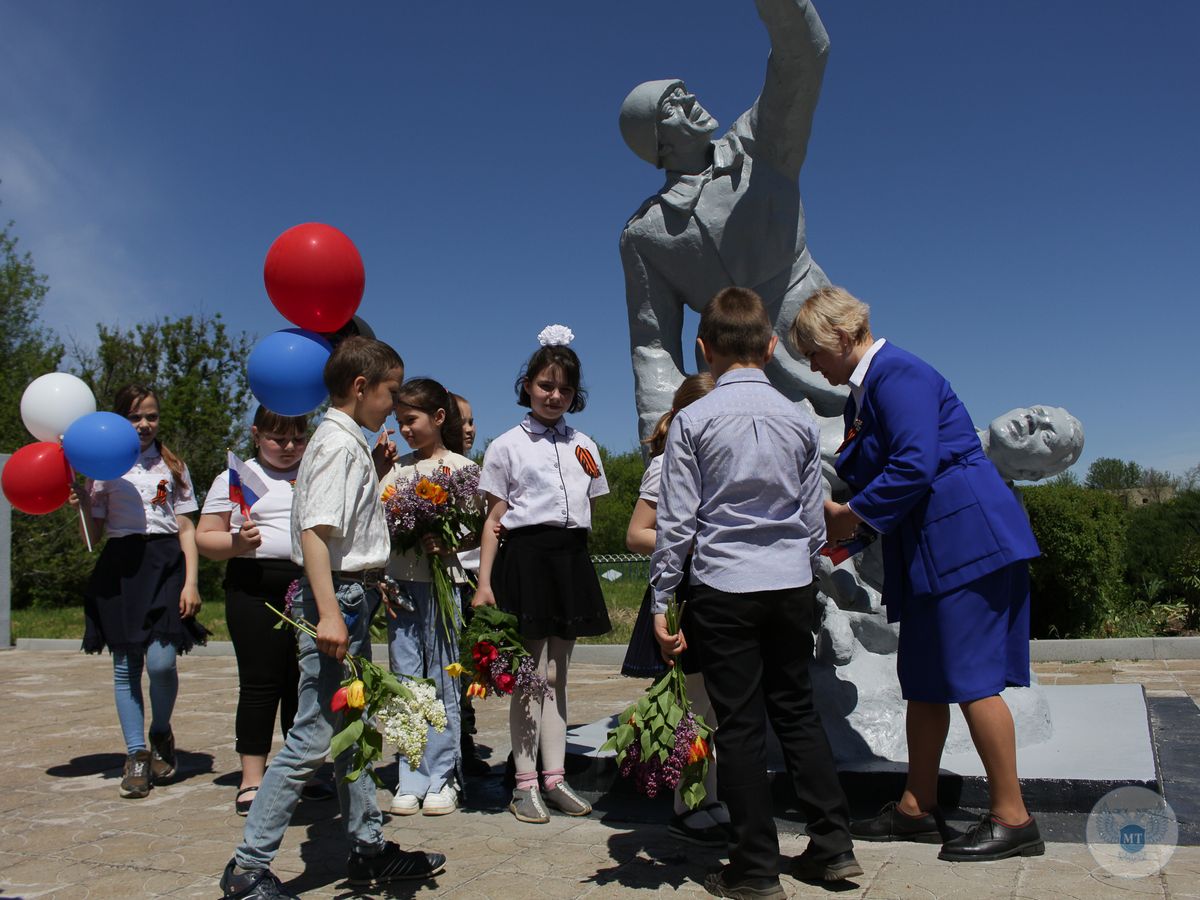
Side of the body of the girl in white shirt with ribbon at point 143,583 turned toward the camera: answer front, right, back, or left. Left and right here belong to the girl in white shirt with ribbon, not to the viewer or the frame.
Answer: front

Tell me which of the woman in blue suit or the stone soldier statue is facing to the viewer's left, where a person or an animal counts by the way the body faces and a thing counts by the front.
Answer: the woman in blue suit

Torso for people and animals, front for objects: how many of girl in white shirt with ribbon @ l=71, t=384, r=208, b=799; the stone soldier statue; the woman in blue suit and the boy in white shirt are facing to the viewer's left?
1

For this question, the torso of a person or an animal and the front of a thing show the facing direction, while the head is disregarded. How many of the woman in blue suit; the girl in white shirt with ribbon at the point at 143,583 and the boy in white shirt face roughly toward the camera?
1

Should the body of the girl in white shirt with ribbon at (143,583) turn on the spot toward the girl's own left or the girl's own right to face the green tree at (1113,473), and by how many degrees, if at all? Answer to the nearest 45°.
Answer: approximately 135° to the girl's own left

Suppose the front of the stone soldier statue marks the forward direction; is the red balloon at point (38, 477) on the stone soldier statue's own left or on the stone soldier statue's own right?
on the stone soldier statue's own right

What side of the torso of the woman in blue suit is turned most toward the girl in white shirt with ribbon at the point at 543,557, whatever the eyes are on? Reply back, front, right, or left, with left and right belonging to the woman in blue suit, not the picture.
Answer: front

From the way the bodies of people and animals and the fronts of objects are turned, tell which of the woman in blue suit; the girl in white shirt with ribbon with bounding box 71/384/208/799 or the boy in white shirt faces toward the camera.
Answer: the girl in white shirt with ribbon

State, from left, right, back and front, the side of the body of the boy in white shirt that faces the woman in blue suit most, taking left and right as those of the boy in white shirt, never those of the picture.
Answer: front

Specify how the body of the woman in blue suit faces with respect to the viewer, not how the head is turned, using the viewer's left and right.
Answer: facing to the left of the viewer

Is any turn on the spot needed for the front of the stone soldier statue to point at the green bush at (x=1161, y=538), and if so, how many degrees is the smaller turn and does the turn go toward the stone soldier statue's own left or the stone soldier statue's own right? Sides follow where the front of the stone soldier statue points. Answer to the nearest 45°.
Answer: approximately 90° to the stone soldier statue's own left

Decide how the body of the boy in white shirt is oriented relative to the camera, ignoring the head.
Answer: to the viewer's right

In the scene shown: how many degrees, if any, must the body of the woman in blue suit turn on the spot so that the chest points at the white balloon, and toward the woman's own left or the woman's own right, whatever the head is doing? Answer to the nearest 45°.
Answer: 0° — they already face it
